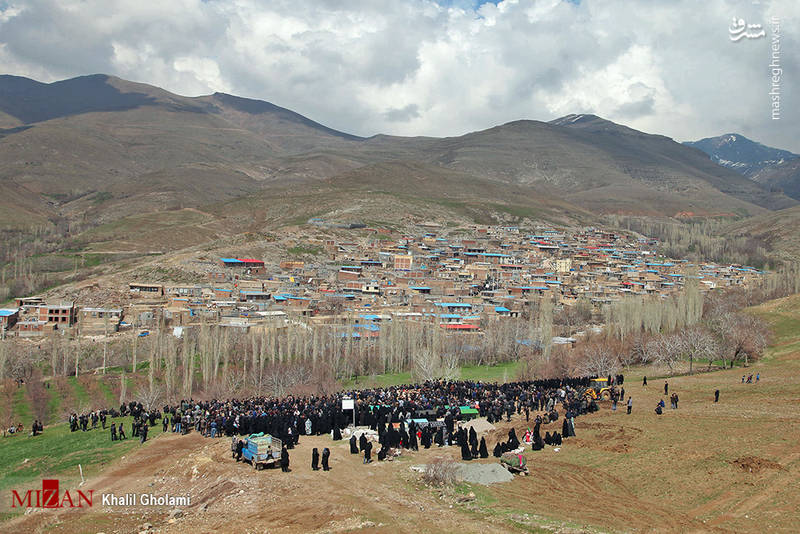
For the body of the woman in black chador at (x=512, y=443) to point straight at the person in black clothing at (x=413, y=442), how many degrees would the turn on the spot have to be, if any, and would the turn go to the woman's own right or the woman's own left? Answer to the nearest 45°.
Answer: approximately 90° to the woman's own left

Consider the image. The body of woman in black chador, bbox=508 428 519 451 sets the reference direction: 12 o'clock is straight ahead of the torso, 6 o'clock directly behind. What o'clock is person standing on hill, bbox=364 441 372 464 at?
The person standing on hill is roughly at 8 o'clock from the woman in black chador.

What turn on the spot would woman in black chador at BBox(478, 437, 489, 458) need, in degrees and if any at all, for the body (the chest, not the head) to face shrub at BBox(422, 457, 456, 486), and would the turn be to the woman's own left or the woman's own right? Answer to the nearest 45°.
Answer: approximately 180°

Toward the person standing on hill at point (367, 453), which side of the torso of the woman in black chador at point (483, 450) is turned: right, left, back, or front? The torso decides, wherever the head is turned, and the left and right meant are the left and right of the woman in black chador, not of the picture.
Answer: left

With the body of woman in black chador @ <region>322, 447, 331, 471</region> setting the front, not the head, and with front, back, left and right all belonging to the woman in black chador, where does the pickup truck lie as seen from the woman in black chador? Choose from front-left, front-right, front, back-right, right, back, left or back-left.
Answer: left

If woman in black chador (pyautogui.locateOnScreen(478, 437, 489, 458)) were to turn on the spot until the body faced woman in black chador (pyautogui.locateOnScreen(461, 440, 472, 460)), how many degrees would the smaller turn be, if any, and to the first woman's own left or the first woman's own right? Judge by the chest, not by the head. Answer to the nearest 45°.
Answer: approximately 135° to the first woman's own left

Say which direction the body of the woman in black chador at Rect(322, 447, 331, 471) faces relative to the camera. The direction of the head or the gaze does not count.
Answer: away from the camera

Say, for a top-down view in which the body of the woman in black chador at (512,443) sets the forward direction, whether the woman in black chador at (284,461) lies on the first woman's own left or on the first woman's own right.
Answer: on the first woman's own left

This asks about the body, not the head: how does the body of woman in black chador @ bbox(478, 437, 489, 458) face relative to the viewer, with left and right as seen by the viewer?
facing away from the viewer

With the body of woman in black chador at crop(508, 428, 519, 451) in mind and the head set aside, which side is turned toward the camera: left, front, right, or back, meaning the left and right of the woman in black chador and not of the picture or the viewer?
back
